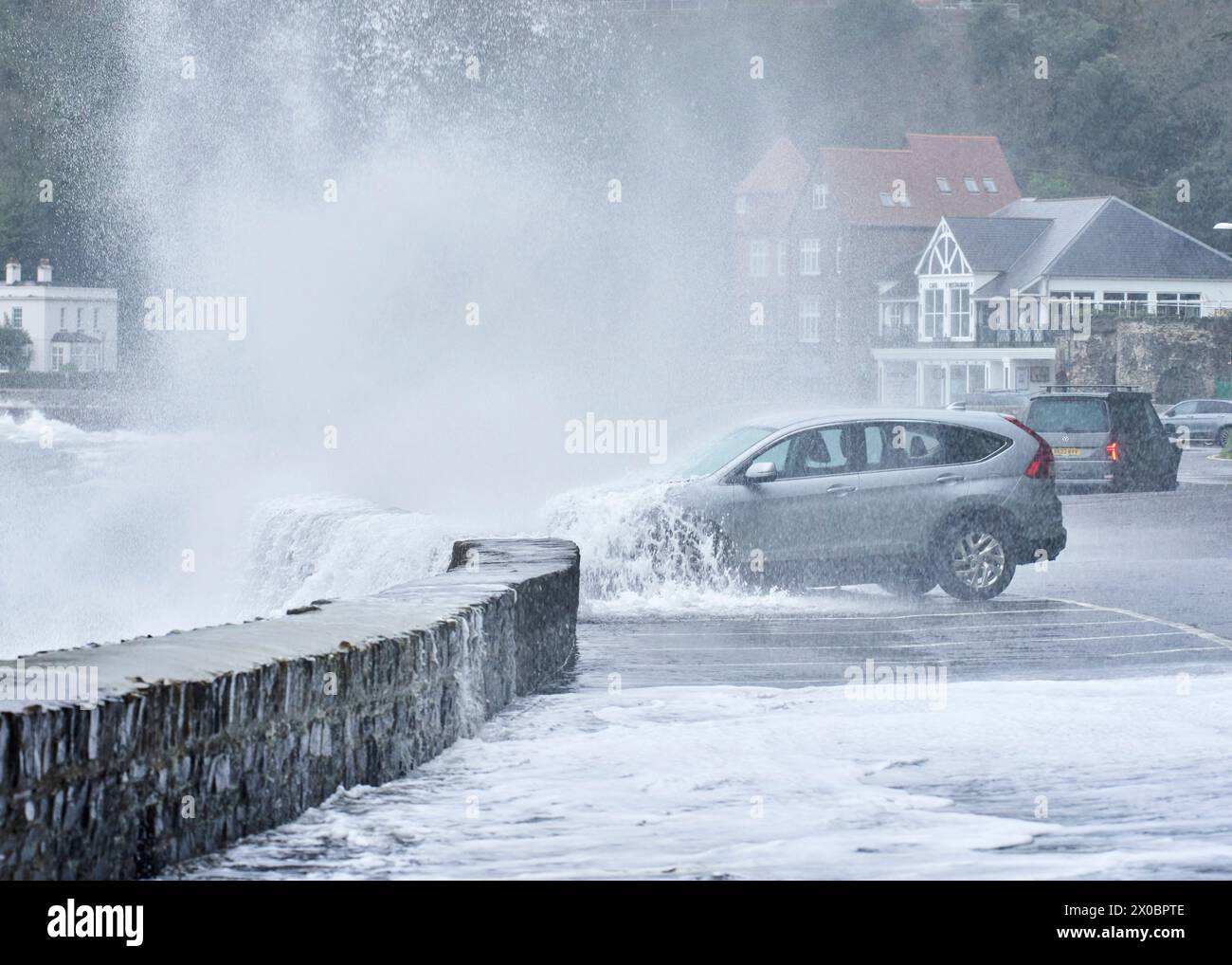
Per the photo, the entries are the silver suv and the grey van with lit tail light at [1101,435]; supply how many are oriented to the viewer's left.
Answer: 1

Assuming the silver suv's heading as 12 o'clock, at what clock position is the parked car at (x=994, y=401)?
The parked car is roughly at 3 o'clock from the silver suv.

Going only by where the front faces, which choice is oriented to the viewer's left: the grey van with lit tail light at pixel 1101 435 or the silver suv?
the silver suv

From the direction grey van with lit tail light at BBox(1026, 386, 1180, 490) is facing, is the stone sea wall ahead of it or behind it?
behind

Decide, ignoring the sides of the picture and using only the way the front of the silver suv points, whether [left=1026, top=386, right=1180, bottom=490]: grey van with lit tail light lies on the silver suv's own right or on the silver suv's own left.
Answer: on the silver suv's own right

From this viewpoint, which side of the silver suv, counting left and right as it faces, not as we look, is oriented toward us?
left

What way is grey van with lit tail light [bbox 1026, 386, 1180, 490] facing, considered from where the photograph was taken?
facing away from the viewer and to the right of the viewer
